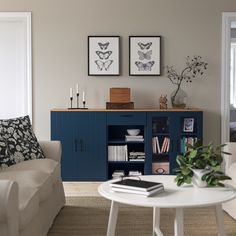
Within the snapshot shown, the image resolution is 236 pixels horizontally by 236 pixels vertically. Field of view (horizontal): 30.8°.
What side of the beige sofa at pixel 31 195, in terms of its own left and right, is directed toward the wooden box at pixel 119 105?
left

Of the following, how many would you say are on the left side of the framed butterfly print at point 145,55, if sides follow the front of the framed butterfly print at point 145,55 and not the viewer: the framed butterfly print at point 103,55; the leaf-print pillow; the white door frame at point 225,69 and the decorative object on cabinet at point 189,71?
2

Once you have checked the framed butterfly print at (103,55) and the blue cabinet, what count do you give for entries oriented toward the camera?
2

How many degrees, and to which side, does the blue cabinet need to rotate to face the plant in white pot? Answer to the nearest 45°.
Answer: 0° — it already faces it

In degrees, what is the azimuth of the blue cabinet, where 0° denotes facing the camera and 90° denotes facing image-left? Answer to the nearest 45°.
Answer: approximately 0°

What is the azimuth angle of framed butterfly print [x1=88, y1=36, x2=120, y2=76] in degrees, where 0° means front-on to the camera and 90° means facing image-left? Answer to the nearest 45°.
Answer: approximately 0°

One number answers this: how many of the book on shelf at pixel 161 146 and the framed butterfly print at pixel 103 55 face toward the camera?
2

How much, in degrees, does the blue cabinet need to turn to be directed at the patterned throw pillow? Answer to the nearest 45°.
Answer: approximately 45° to its right

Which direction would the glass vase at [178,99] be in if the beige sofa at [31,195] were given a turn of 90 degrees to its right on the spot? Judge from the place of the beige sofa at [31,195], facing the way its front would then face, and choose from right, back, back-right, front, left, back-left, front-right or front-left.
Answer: back

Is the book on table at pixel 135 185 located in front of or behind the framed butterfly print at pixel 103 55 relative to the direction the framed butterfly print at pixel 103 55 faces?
in front

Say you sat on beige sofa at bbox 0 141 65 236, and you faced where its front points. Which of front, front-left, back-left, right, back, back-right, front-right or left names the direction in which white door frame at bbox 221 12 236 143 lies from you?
left
